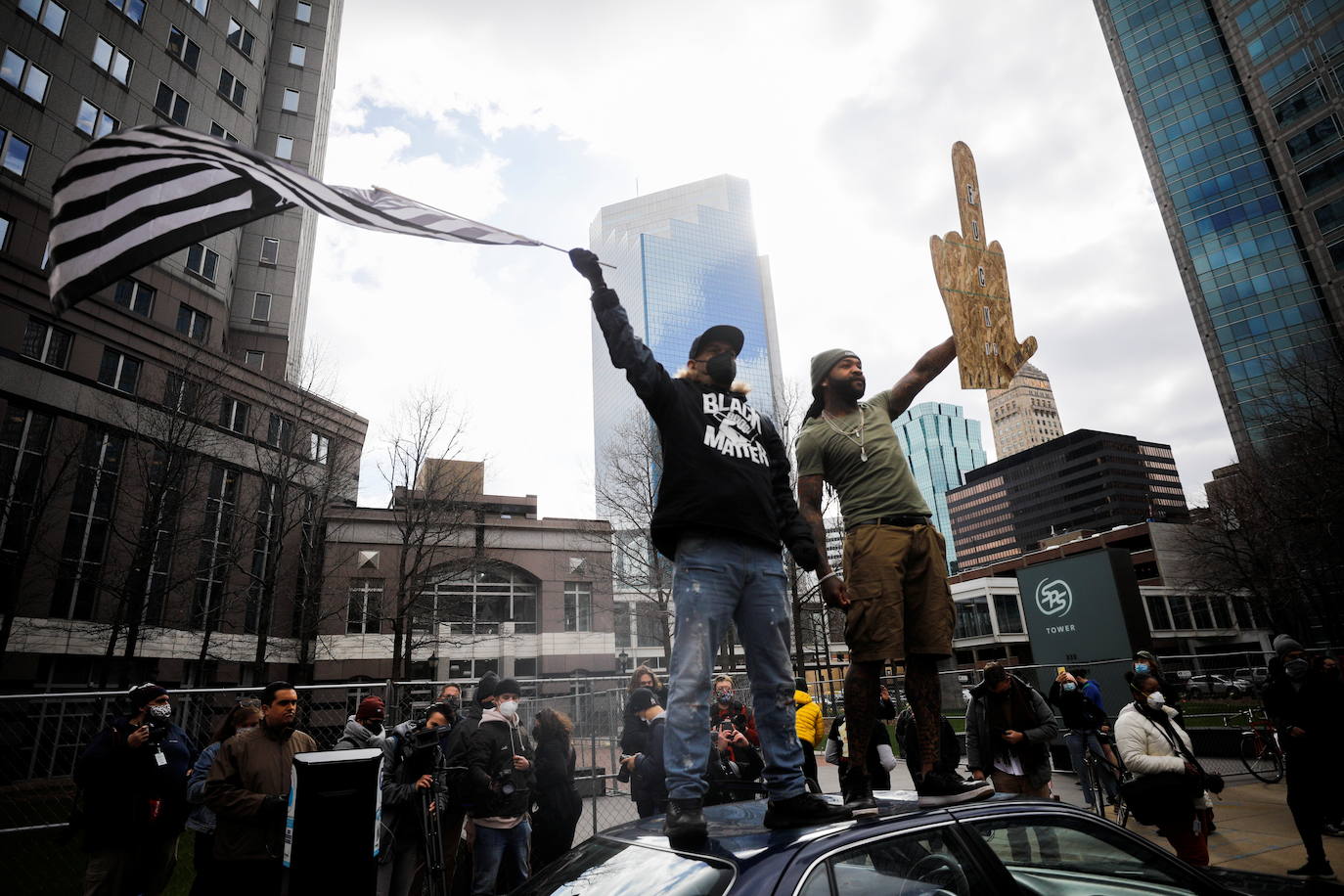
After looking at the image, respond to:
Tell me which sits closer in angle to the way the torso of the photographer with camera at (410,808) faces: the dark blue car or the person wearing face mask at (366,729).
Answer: the dark blue car

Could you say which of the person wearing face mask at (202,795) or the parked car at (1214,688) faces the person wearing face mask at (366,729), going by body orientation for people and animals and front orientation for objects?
the person wearing face mask at (202,795)

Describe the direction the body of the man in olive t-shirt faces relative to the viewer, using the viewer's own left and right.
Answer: facing the viewer and to the right of the viewer

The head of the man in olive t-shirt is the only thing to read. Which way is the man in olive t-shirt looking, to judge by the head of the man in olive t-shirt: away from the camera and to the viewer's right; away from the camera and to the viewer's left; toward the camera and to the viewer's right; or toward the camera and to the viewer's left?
toward the camera and to the viewer's right

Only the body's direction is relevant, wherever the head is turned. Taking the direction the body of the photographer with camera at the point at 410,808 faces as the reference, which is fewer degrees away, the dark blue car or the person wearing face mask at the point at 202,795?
the dark blue car

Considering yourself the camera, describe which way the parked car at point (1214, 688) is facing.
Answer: facing to the right of the viewer
